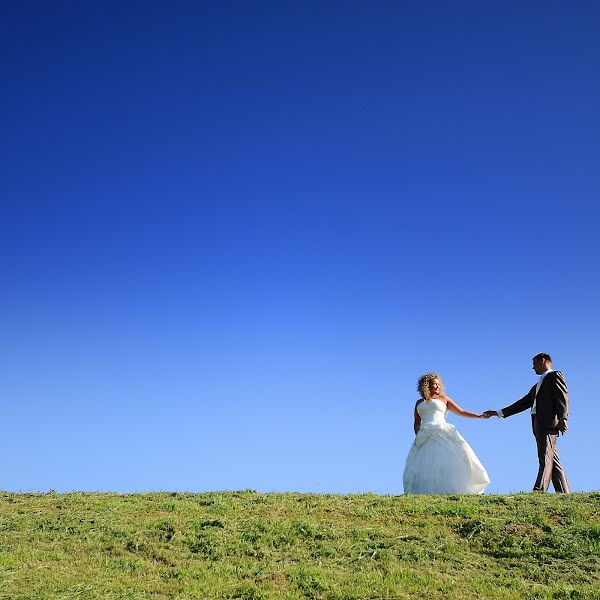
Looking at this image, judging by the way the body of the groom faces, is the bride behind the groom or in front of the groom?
in front

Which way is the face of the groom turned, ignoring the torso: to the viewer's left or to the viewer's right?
to the viewer's left

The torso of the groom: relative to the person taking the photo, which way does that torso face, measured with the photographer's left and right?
facing to the left of the viewer
